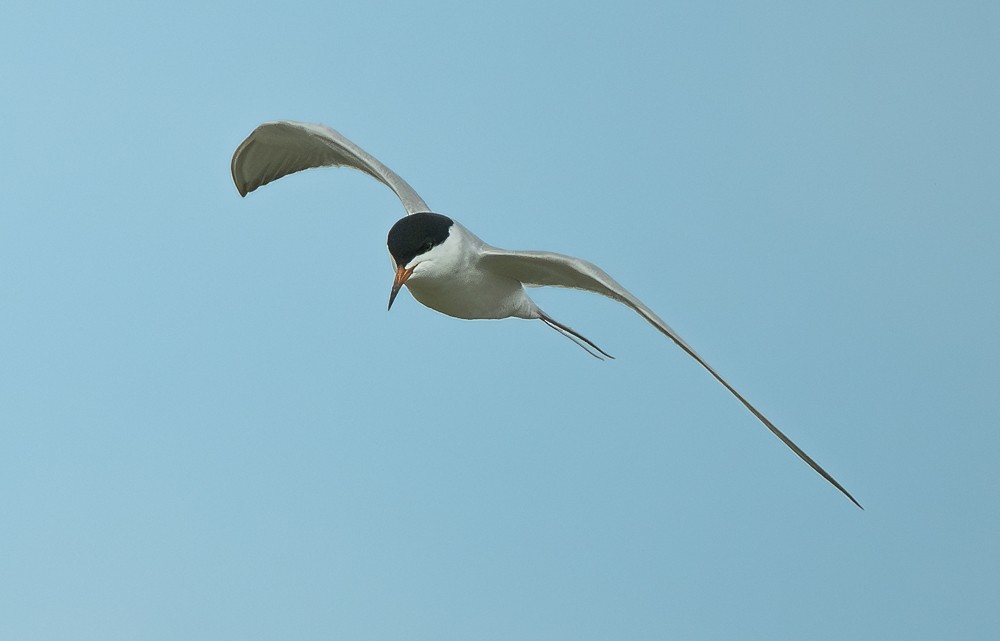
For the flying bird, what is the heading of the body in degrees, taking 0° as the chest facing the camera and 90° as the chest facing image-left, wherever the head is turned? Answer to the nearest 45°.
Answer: approximately 45°
